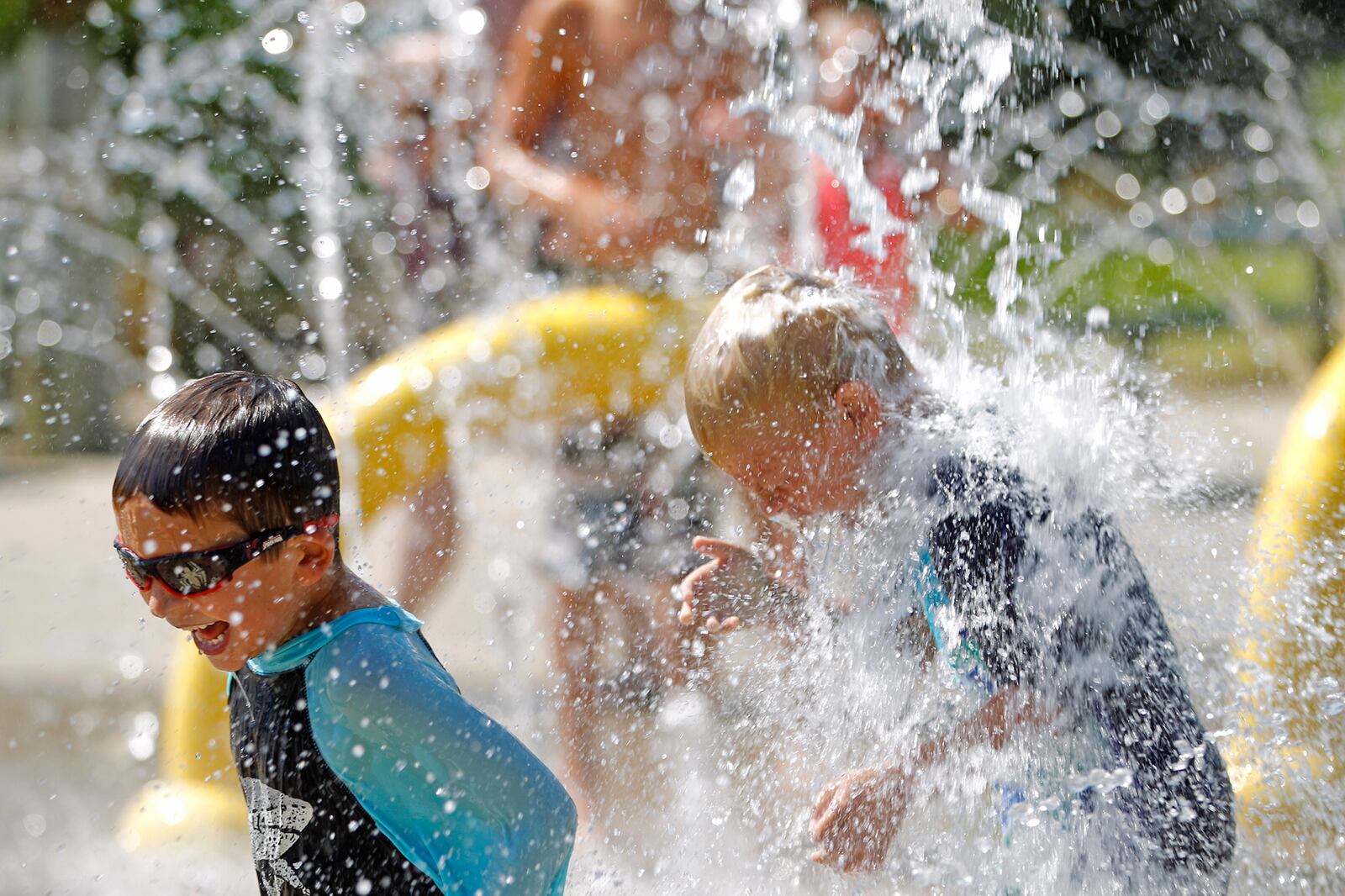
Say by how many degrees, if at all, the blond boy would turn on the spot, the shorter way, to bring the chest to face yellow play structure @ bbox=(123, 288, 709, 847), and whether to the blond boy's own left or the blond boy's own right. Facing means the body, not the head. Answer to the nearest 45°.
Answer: approximately 45° to the blond boy's own right

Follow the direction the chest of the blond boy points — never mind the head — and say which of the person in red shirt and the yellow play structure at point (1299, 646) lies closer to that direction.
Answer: the person in red shirt

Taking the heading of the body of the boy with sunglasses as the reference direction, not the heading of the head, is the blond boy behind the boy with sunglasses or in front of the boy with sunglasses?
behind

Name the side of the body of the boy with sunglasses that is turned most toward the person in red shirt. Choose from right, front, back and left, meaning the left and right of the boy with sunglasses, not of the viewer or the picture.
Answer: back

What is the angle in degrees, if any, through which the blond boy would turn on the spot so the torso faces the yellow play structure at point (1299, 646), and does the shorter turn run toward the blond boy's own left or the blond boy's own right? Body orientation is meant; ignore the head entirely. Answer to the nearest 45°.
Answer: approximately 135° to the blond boy's own right

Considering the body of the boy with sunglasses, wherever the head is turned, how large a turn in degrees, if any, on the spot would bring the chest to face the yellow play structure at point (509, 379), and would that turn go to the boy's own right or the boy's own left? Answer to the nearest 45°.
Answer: approximately 135° to the boy's own right

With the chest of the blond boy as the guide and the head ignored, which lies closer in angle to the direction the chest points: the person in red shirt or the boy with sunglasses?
the boy with sunglasses

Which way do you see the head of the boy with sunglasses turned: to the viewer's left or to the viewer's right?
to the viewer's left

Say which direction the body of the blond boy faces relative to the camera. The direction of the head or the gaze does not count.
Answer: to the viewer's left
